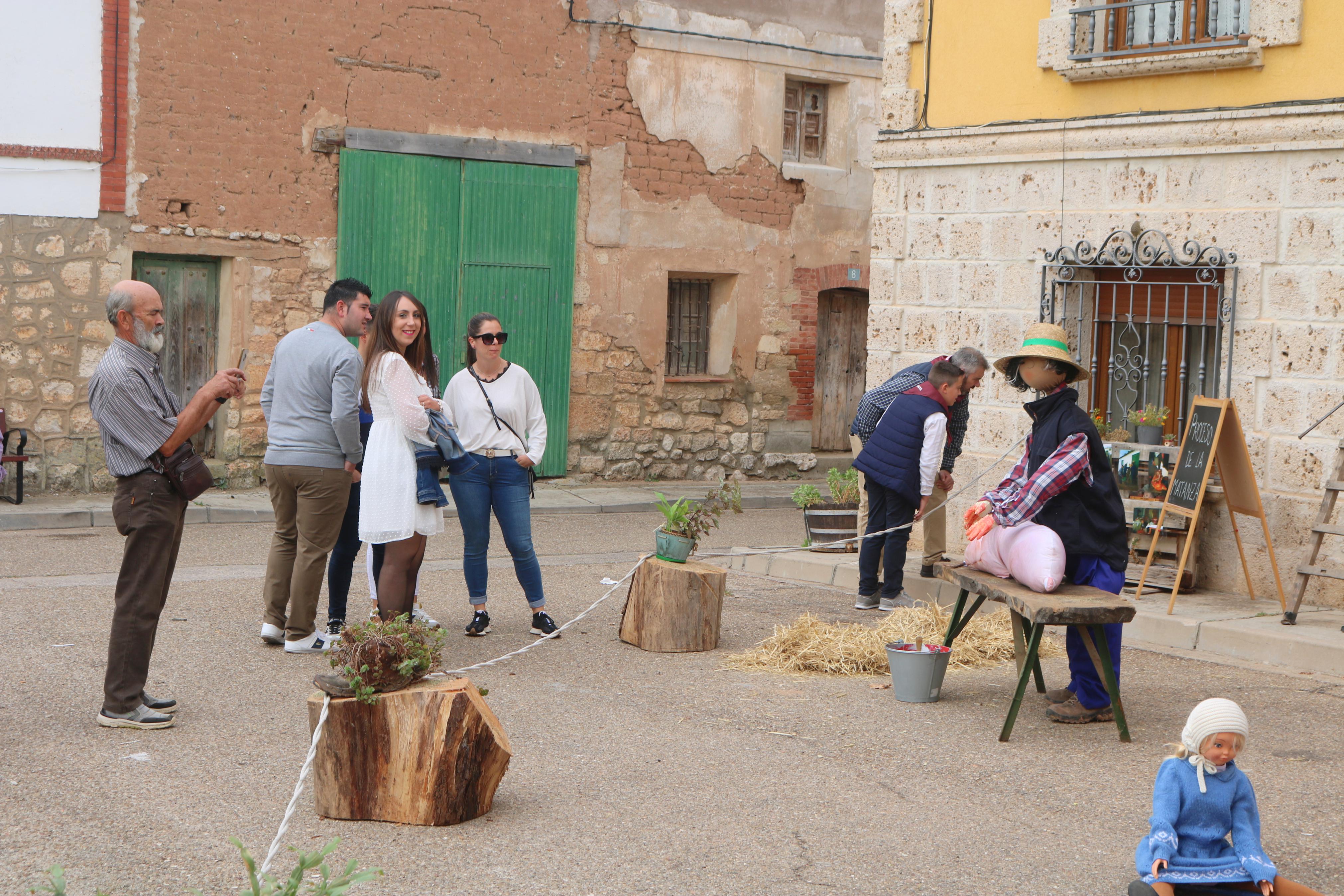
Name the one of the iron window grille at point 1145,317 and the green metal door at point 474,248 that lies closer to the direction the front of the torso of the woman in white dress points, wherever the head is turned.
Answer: the iron window grille

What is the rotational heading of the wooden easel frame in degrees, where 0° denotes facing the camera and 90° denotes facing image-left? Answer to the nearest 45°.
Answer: approximately 45°

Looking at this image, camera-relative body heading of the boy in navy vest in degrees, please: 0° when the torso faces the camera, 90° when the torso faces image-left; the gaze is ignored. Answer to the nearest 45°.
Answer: approximately 225°

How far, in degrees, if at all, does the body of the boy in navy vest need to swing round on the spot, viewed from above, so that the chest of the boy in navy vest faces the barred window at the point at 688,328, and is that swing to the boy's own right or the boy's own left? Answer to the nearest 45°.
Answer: approximately 45° to the boy's own left

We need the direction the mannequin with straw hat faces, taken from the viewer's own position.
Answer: facing to the left of the viewer

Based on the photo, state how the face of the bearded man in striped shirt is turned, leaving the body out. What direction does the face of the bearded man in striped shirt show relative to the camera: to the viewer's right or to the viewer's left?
to the viewer's right

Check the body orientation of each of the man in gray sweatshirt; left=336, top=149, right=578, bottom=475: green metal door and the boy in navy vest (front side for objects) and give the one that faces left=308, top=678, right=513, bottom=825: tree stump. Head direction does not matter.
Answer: the green metal door

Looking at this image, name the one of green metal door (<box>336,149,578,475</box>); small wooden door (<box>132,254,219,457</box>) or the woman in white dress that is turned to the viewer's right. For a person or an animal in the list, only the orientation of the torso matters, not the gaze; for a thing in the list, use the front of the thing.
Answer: the woman in white dress

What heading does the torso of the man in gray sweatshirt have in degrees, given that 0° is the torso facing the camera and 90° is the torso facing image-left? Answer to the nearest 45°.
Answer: approximately 225°

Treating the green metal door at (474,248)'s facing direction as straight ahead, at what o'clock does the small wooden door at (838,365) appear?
The small wooden door is roughly at 8 o'clock from the green metal door.
